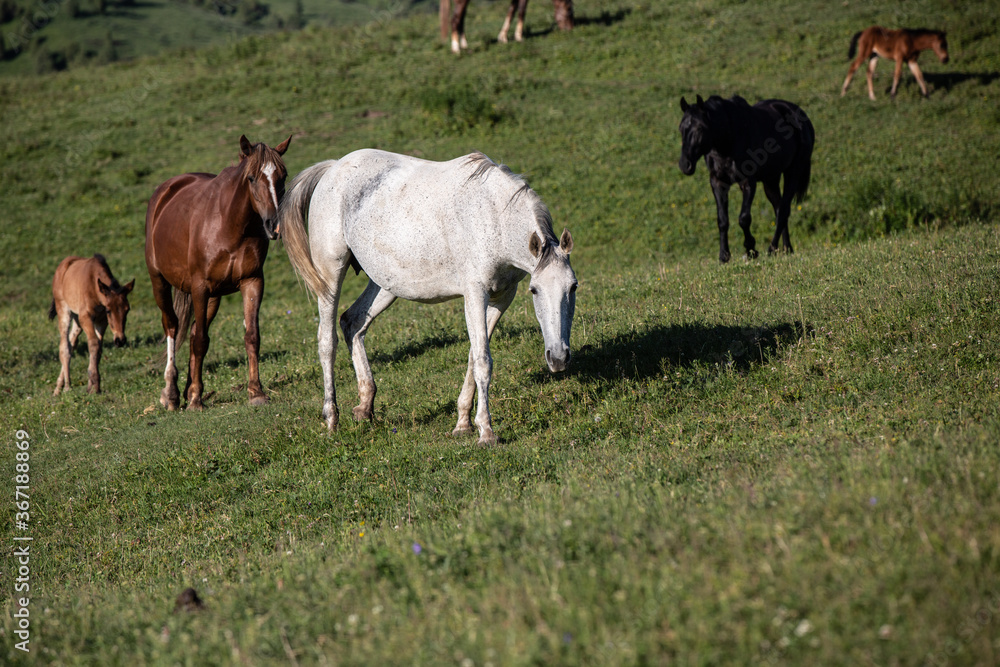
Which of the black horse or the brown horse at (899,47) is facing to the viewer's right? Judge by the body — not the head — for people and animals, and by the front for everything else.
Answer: the brown horse

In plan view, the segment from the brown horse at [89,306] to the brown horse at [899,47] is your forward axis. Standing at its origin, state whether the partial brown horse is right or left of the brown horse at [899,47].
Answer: left

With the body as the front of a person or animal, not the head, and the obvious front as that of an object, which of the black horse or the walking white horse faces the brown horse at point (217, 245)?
the black horse

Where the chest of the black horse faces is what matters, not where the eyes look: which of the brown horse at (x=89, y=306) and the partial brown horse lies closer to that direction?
the brown horse

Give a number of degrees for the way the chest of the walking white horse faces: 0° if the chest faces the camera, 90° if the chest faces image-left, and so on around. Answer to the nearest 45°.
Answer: approximately 315°

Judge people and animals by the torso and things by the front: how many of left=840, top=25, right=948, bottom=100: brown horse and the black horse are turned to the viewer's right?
1

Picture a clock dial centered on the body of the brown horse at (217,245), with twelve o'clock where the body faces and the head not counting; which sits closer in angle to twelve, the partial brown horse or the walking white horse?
the walking white horse

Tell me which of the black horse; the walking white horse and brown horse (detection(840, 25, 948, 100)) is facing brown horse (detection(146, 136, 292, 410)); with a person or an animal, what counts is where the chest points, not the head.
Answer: the black horse

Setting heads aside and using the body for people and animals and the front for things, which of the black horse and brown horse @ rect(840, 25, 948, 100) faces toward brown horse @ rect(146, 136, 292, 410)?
the black horse

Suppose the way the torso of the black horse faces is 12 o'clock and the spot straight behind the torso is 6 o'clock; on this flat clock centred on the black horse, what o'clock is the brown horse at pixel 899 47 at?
The brown horse is roughly at 5 o'clock from the black horse.

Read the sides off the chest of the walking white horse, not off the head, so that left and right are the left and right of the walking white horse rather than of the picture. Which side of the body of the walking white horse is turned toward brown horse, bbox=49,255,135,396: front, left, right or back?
back

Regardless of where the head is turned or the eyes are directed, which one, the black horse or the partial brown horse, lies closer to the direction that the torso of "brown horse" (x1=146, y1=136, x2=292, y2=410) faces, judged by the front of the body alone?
the black horse
